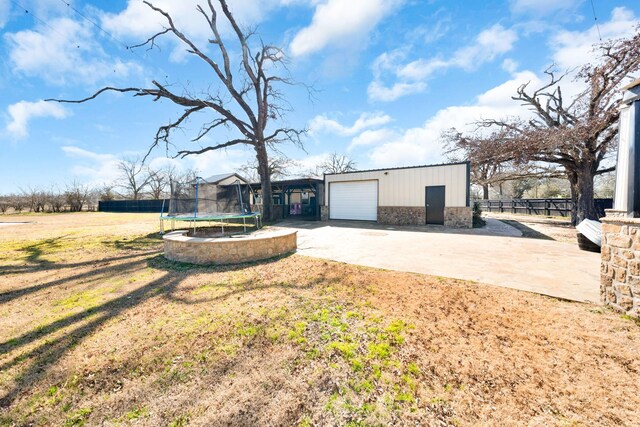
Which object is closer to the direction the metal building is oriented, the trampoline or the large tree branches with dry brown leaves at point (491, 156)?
the trampoline

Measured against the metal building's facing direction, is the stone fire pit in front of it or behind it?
in front

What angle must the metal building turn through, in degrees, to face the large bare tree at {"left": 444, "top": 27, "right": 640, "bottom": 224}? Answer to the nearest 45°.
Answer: approximately 135° to its left

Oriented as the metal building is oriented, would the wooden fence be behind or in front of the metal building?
behind

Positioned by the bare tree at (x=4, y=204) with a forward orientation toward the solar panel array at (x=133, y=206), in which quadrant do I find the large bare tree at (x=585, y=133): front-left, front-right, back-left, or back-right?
front-right

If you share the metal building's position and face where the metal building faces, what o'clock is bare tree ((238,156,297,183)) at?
The bare tree is roughly at 3 o'clock from the metal building.

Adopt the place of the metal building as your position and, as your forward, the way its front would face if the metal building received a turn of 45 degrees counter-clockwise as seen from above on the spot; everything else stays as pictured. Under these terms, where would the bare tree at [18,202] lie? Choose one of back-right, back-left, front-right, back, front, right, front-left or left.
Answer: right

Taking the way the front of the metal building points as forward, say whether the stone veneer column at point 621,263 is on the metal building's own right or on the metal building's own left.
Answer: on the metal building's own left

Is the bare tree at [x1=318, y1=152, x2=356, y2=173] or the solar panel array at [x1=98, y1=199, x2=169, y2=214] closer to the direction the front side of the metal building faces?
the solar panel array

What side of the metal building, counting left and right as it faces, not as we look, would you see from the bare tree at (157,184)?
right

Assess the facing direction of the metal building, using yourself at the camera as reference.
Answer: facing the viewer and to the left of the viewer
